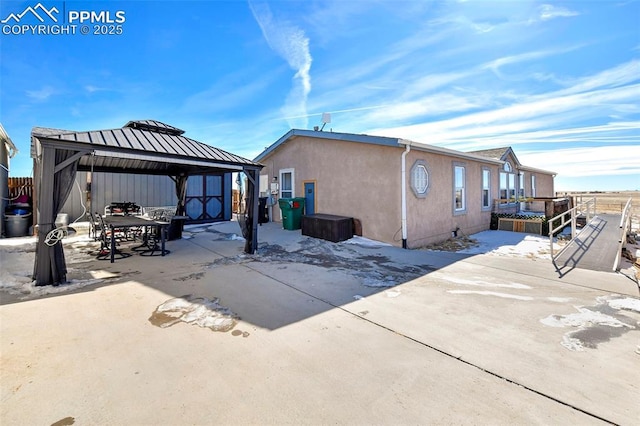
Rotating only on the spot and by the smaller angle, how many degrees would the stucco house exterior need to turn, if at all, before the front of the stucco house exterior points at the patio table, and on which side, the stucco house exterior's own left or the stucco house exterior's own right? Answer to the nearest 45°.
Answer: approximately 90° to the stucco house exterior's own right

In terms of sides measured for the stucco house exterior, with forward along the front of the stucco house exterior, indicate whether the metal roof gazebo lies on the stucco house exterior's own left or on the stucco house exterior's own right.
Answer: on the stucco house exterior's own right
